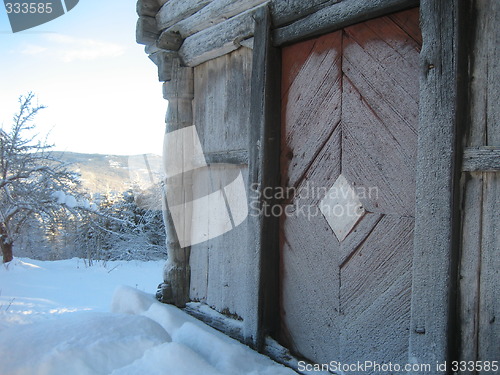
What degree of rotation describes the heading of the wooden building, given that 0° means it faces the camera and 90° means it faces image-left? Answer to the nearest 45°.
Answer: approximately 45°

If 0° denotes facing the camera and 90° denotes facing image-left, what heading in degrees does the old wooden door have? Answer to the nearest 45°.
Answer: approximately 45°

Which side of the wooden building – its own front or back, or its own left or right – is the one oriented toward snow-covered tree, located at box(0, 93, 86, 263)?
right

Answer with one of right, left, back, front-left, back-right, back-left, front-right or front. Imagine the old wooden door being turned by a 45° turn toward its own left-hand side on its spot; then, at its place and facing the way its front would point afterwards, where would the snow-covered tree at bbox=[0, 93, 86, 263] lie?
back-right
